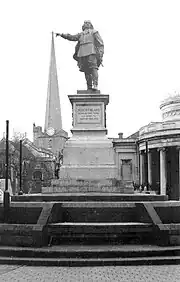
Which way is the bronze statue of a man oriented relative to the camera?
toward the camera
